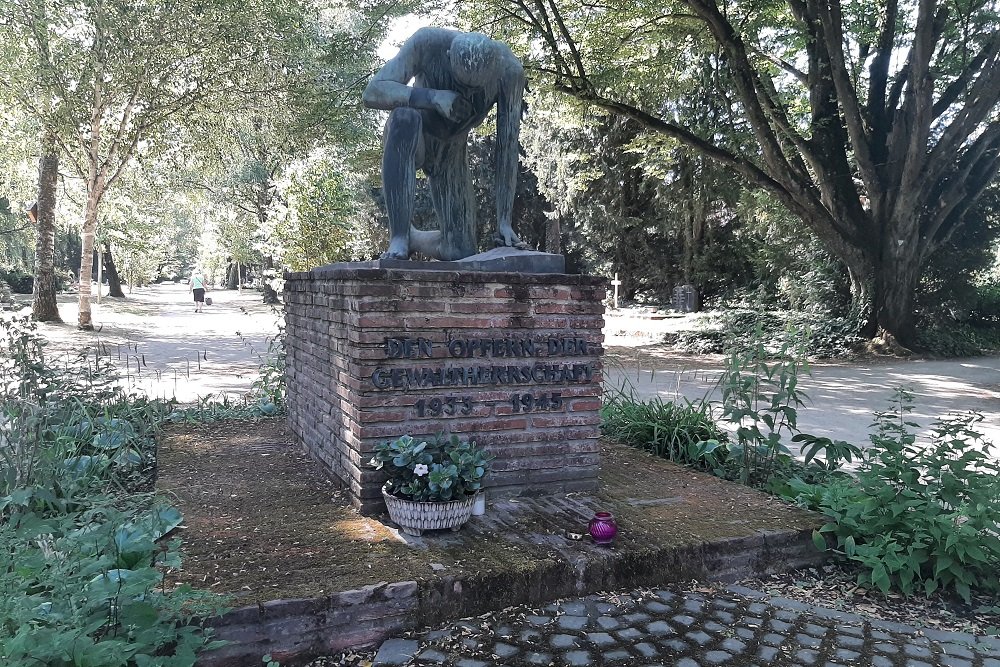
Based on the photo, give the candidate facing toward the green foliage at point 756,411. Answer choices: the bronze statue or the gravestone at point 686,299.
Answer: the gravestone

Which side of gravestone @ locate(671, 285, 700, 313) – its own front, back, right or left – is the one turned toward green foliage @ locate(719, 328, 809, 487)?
front

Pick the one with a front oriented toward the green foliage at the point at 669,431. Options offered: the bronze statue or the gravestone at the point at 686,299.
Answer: the gravestone

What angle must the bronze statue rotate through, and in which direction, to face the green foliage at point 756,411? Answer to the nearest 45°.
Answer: approximately 90° to its left

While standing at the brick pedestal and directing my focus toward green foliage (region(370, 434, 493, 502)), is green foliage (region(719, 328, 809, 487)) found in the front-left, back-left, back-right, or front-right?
back-left

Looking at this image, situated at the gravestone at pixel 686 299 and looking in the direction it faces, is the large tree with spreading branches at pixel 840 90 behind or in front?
in front

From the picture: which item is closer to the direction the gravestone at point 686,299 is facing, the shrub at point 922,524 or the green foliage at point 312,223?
the shrub

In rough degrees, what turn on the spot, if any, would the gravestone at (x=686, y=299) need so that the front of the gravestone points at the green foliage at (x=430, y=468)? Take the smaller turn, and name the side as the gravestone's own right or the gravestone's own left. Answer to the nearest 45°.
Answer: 0° — it already faces it

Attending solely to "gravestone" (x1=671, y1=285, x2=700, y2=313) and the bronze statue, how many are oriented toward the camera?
2

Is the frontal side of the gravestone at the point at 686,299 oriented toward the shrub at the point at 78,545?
yes

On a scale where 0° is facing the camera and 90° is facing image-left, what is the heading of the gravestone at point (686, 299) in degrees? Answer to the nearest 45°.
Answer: approximately 0°

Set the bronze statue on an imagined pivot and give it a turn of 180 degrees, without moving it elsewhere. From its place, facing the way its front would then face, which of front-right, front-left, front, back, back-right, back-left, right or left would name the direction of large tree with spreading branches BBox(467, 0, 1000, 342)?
front-right

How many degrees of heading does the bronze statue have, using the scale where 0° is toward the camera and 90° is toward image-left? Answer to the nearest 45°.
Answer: approximately 0°

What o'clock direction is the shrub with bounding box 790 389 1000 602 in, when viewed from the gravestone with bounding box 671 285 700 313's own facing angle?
The shrub is roughly at 12 o'clock from the gravestone.
